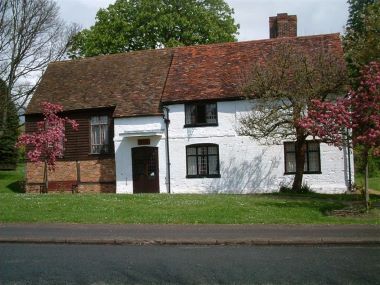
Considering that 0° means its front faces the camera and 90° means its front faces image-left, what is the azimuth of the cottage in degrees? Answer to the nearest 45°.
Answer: approximately 0°

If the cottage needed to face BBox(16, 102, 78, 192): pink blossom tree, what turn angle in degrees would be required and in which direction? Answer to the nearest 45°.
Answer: approximately 90° to its right

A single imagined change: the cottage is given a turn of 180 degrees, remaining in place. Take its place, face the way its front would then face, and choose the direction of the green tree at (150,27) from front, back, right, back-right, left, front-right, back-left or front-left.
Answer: front

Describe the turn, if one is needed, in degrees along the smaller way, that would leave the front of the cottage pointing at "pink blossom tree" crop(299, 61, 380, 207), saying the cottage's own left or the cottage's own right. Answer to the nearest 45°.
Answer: approximately 45° to the cottage's own left
